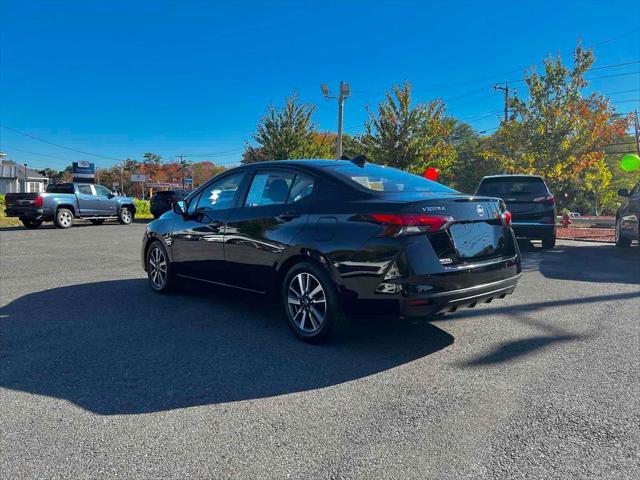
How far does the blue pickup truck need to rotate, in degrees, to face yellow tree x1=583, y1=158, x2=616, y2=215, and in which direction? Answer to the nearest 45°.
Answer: approximately 45° to its right

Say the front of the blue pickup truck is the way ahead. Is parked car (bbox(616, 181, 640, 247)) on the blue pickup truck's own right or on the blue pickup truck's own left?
on the blue pickup truck's own right

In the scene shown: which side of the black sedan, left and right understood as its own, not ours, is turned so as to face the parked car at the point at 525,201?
right

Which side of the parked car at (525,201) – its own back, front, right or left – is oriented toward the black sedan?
back

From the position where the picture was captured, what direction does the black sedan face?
facing away from the viewer and to the left of the viewer

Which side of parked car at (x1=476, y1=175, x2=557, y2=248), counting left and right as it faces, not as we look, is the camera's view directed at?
back

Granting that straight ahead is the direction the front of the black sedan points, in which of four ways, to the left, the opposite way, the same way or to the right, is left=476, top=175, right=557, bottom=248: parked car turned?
to the right

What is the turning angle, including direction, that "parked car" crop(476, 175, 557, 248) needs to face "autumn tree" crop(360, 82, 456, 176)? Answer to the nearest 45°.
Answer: approximately 45° to its left

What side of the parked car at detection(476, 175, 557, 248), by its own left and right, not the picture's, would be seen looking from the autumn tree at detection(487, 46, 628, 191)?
front

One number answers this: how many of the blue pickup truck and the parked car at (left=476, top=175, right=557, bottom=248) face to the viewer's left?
0

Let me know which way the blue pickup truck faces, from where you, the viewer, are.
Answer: facing away from the viewer and to the right of the viewer

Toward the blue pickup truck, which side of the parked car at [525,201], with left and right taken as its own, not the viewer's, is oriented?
left
